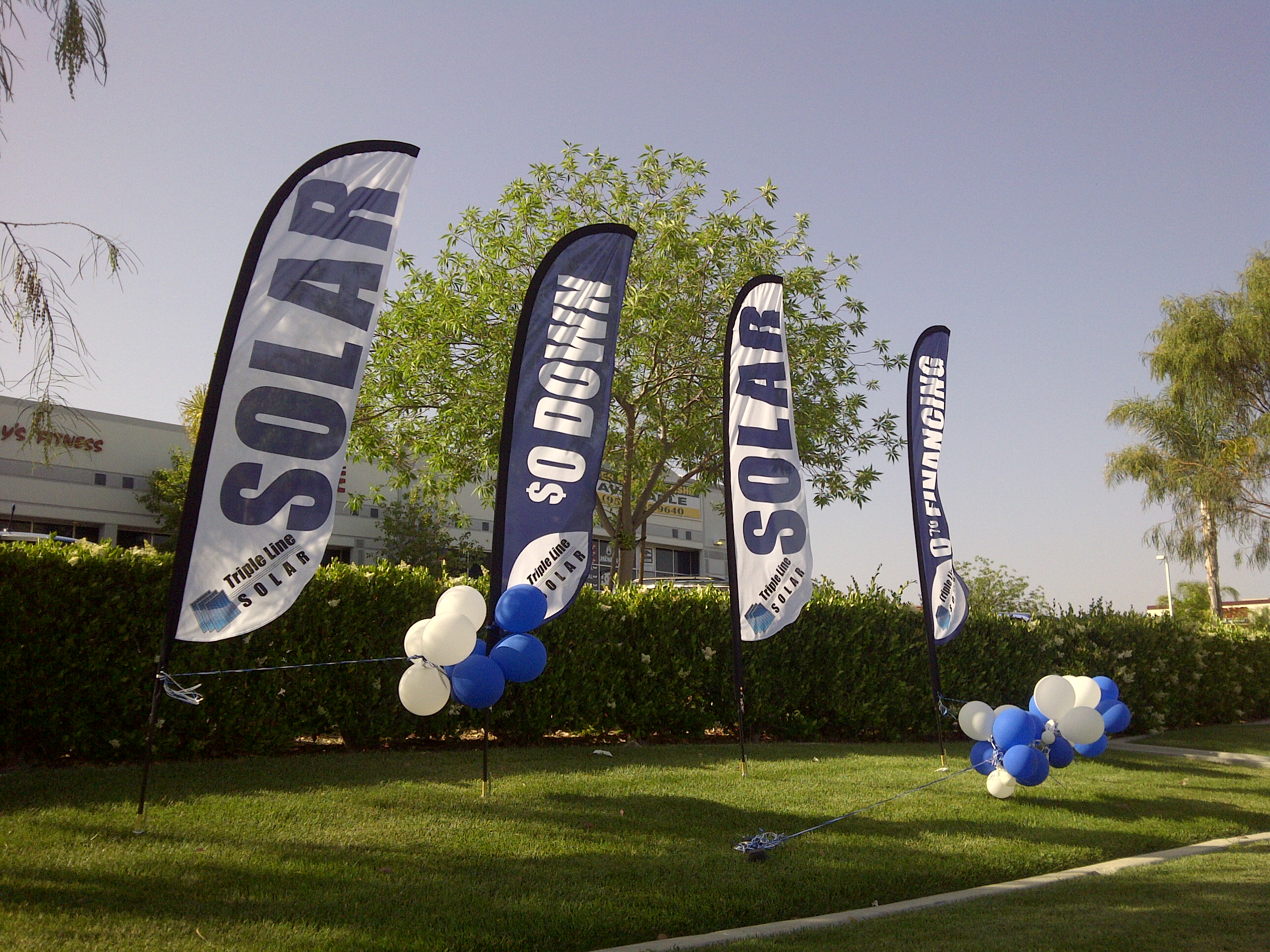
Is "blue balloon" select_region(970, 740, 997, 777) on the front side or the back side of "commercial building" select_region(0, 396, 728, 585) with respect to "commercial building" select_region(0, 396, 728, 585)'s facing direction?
on the front side

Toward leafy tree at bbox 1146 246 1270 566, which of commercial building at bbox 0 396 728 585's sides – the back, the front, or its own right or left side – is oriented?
front

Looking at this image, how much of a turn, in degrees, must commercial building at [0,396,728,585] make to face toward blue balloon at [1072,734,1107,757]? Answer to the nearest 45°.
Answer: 0° — it already faces it

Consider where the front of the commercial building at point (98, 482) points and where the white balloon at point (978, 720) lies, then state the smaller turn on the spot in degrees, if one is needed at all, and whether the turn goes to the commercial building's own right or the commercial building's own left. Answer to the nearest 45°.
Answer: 0° — it already faces it

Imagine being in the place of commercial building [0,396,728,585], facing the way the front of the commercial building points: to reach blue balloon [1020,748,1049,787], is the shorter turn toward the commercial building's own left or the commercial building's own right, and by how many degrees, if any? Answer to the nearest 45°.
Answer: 0° — it already faces it

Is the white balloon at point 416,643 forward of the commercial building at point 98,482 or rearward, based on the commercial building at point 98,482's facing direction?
forward

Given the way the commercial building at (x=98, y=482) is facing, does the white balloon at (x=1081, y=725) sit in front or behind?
in front

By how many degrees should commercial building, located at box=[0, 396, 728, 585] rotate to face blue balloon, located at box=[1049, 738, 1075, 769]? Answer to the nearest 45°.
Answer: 0° — it already faces it

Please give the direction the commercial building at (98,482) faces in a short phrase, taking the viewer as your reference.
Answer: facing the viewer and to the right of the viewer

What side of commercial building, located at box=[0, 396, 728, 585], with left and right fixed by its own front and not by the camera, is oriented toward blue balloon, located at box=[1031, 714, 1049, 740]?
front

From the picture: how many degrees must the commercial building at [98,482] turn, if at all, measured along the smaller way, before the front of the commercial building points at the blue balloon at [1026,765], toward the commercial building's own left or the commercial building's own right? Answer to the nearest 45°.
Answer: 0° — it already faces it

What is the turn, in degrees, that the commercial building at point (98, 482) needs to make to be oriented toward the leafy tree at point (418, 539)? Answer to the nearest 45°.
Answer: approximately 45° to its left
